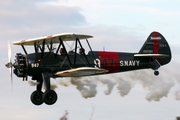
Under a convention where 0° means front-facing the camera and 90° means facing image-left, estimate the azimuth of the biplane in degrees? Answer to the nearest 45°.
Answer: approximately 90°
